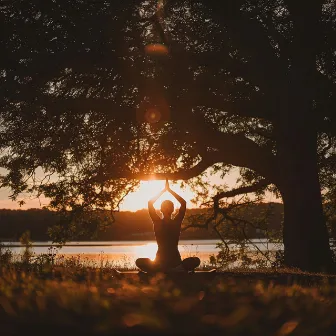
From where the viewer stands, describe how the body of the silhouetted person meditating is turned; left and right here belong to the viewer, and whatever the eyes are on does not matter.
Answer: facing away from the viewer
